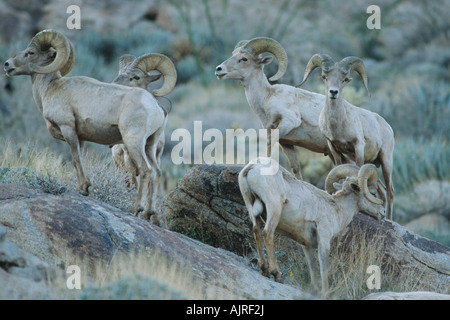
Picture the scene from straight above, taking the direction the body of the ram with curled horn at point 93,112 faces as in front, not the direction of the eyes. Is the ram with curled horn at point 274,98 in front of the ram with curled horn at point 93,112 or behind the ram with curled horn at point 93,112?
behind

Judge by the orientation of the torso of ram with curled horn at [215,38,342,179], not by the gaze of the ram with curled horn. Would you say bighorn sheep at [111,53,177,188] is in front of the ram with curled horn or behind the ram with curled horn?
in front

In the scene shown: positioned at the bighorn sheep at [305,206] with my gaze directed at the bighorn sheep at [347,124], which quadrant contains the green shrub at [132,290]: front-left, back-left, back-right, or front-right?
back-left

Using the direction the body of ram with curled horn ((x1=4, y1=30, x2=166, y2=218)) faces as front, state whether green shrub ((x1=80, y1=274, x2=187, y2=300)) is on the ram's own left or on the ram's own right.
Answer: on the ram's own left

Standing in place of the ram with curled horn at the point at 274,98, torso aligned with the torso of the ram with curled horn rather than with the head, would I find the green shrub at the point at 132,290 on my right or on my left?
on my left

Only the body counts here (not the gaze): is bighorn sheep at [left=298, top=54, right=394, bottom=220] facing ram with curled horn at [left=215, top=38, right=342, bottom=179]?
no

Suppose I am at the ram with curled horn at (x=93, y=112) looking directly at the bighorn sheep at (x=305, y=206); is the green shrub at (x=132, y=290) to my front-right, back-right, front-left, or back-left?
front-right

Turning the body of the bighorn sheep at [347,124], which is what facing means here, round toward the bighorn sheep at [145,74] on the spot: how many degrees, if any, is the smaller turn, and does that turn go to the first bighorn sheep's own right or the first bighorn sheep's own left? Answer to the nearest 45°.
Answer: approximately 45° to the first bighorn sheep's own right

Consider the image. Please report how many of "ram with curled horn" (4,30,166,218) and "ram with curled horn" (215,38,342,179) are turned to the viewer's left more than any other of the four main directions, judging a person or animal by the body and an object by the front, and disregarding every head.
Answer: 2

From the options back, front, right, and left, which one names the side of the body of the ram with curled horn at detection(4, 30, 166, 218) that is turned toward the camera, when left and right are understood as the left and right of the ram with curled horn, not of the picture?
left

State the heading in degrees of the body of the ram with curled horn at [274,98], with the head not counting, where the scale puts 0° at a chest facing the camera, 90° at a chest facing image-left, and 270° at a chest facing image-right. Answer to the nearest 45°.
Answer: approximately 90°

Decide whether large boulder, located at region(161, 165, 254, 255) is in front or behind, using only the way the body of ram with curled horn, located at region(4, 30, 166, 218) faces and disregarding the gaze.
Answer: behind

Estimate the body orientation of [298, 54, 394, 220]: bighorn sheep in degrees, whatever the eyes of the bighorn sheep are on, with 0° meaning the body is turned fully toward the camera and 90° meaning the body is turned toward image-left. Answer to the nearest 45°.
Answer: approximately 45°

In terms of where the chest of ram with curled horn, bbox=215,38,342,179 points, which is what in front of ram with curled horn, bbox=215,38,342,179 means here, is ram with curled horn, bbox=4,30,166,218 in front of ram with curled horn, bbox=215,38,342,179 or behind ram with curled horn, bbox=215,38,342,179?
in front

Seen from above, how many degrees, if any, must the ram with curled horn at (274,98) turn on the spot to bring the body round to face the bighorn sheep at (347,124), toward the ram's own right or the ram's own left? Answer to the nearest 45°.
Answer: approximately 135° to the ram's own left

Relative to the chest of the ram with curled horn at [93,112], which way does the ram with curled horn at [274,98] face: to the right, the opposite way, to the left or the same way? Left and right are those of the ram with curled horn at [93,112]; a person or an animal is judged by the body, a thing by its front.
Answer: the same way
